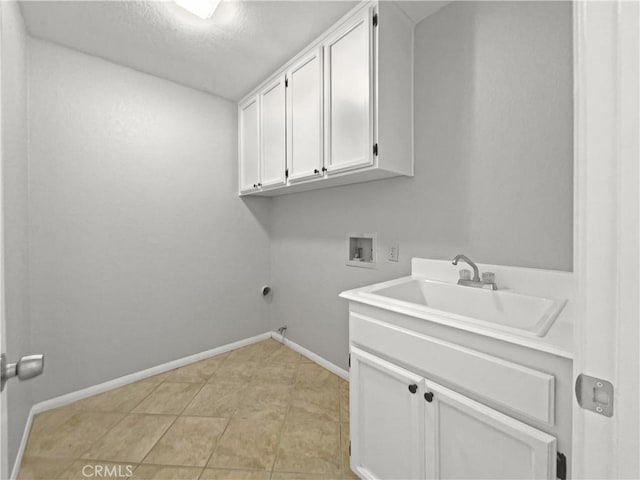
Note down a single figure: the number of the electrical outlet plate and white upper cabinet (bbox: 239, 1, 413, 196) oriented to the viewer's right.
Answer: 0

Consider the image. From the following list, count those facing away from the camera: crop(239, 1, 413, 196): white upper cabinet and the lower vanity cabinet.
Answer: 0

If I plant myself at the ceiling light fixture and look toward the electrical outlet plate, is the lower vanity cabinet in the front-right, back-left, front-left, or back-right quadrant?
front-right

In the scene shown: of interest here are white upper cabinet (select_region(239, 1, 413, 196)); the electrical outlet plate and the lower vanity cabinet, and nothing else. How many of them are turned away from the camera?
0

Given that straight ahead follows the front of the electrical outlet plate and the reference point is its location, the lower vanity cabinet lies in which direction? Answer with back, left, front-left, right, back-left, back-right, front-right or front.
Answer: front-left

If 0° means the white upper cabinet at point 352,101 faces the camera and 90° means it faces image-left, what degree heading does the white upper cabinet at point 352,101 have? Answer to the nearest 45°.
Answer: approximately 45°

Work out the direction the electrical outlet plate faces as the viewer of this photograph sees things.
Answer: facing the viewer and to the left of the viewer

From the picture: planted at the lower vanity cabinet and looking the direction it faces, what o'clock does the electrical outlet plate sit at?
The electrical outlet plate is roughly at 4 o'clock from the lower vanity cabinet.

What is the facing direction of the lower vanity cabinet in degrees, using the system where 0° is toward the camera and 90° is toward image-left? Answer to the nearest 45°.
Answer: approximately 45°
